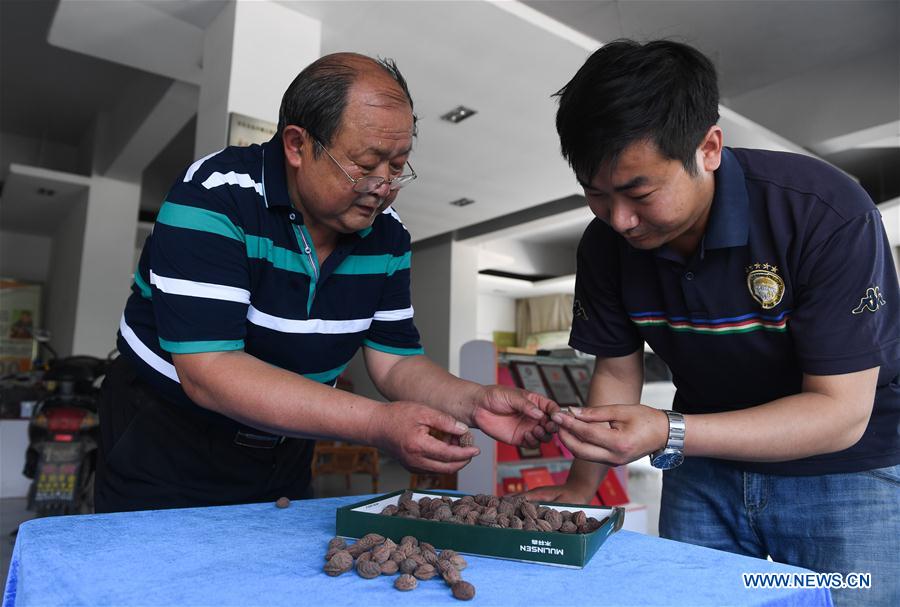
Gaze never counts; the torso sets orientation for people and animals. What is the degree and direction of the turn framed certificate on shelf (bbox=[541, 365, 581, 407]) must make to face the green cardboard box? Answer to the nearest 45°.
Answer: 0° — it already faces it

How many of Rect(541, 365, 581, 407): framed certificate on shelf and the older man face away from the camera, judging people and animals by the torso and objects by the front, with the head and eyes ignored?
0

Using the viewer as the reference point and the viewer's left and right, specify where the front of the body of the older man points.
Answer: facing the viewer and to the right of the viewer

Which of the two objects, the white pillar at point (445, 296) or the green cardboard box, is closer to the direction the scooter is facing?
the white pillar

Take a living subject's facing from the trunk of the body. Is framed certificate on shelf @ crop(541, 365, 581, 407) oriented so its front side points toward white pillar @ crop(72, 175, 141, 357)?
no

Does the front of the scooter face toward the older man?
no

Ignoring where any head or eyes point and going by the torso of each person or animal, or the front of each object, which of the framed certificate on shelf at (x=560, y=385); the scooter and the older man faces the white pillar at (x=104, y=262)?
the scooter

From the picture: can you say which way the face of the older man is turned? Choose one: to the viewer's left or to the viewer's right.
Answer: to the viewer's right

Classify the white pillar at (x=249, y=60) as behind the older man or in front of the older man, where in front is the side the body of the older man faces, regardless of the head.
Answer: behind

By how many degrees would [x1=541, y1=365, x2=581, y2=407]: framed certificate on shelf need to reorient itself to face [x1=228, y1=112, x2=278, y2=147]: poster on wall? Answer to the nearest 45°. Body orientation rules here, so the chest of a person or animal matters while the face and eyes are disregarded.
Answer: approximately 45° to its right

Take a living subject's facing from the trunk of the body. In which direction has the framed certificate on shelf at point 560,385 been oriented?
toward the camera

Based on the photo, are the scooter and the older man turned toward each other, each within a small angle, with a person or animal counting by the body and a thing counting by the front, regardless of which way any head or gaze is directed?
no

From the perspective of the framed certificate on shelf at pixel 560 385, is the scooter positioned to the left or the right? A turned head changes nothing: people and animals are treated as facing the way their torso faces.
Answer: on its right

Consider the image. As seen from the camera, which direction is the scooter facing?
away from the camera
